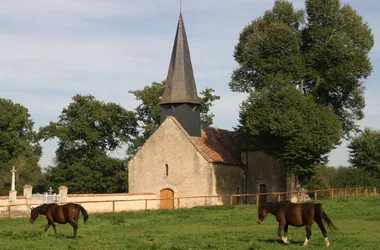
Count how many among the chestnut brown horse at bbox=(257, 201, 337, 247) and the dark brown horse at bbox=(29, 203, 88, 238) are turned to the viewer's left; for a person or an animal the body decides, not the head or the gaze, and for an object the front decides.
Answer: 2

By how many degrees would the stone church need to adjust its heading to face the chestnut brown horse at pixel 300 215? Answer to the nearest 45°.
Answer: approximately 45° to its left

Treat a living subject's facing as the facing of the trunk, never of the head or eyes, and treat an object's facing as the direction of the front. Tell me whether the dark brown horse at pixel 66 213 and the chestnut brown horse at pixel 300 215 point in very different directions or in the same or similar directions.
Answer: same or similar directions

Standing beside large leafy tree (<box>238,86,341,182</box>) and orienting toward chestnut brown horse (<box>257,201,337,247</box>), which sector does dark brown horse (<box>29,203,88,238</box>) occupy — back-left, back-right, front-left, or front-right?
front-right

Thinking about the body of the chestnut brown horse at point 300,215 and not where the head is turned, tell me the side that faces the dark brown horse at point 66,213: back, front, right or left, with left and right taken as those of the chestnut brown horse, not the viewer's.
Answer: front

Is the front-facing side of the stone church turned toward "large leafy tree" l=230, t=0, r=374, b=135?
no

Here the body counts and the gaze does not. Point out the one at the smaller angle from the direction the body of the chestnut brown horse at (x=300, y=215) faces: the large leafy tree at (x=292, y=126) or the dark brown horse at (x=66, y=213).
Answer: the dark brown horse

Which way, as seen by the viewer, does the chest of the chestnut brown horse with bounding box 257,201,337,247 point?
to the viewer's left

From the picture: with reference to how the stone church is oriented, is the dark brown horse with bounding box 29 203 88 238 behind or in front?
in front

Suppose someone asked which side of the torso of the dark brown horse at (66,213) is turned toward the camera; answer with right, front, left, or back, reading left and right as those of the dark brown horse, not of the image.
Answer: left

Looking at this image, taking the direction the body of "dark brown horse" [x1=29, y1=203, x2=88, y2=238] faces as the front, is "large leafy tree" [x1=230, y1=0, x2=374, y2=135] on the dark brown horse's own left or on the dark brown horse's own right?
on the dark brown horse's own right

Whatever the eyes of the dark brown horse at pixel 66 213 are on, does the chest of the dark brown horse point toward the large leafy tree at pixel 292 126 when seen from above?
no

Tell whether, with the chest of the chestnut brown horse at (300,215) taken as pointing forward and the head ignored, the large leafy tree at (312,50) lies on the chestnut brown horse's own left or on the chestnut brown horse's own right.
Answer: on the chestnut brown horse's own right

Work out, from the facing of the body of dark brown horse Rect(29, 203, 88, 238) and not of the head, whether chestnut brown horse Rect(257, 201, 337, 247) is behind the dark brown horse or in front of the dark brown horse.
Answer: behind
